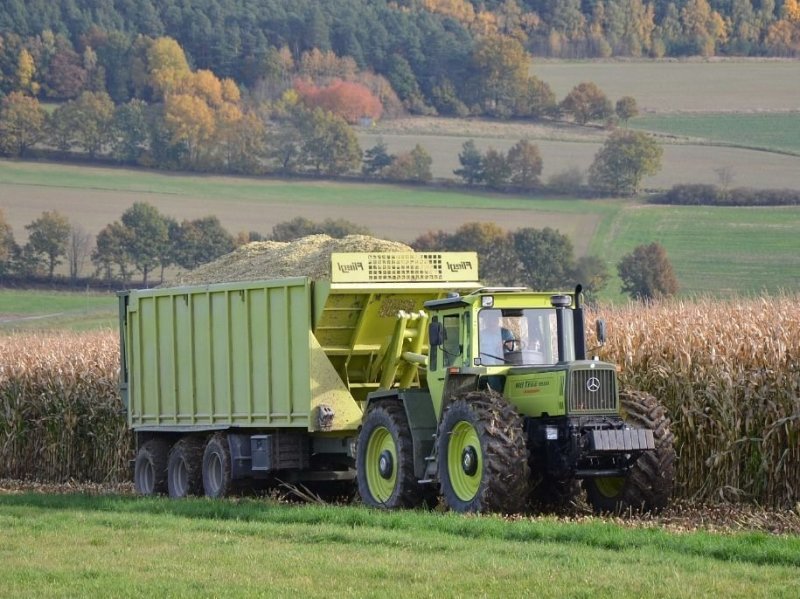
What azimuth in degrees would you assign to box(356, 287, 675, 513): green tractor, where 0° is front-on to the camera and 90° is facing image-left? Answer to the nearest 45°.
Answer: approximately 315°
